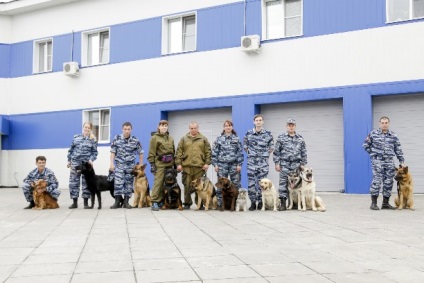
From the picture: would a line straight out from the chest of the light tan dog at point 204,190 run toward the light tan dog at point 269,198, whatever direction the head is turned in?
no

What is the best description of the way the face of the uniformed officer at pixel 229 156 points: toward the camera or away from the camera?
toward the camera

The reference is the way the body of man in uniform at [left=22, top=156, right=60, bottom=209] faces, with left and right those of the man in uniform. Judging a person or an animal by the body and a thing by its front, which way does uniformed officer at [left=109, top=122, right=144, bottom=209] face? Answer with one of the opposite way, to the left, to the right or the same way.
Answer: the same way

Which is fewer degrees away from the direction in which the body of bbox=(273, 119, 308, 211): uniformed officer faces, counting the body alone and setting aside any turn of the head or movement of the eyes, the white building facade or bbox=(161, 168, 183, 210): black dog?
the black dog

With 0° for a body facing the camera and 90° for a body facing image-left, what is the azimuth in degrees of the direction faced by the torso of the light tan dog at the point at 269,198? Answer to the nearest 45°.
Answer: approximately 45°

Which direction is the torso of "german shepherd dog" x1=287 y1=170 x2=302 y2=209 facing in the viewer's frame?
toward the camera

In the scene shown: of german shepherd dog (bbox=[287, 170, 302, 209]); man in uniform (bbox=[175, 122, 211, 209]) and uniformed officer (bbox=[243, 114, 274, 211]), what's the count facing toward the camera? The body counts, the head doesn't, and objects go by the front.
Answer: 3

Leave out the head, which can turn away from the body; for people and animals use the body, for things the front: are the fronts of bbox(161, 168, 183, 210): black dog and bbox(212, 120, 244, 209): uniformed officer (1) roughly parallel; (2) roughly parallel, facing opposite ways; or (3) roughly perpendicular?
roughly parallel

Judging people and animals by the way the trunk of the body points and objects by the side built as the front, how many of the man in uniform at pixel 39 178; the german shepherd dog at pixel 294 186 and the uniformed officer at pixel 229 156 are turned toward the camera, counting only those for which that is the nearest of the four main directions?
3

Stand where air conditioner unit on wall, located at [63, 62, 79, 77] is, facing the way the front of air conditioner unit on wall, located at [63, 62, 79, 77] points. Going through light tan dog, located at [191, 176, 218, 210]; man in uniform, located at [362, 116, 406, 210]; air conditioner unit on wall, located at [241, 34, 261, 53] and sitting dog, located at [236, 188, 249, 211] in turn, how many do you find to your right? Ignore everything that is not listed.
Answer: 0

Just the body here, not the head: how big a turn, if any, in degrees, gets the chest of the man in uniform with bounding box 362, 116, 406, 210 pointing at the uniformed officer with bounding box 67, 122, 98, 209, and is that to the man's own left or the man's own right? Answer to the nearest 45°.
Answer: approximately 90° to the man's own right

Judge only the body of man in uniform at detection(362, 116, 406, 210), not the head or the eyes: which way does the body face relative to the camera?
toward the camera

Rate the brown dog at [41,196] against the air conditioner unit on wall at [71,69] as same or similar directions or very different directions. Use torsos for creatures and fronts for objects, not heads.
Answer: same or similar directions

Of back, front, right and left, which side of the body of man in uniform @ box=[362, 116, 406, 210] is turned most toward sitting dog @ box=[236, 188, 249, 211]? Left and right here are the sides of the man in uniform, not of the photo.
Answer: right

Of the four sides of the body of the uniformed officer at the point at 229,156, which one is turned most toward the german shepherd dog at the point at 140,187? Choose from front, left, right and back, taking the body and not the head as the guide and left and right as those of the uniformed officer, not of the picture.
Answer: right

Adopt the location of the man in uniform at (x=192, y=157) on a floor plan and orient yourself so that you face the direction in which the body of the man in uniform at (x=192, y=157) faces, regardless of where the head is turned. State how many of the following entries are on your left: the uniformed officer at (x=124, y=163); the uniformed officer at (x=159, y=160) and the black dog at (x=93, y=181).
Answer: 0
